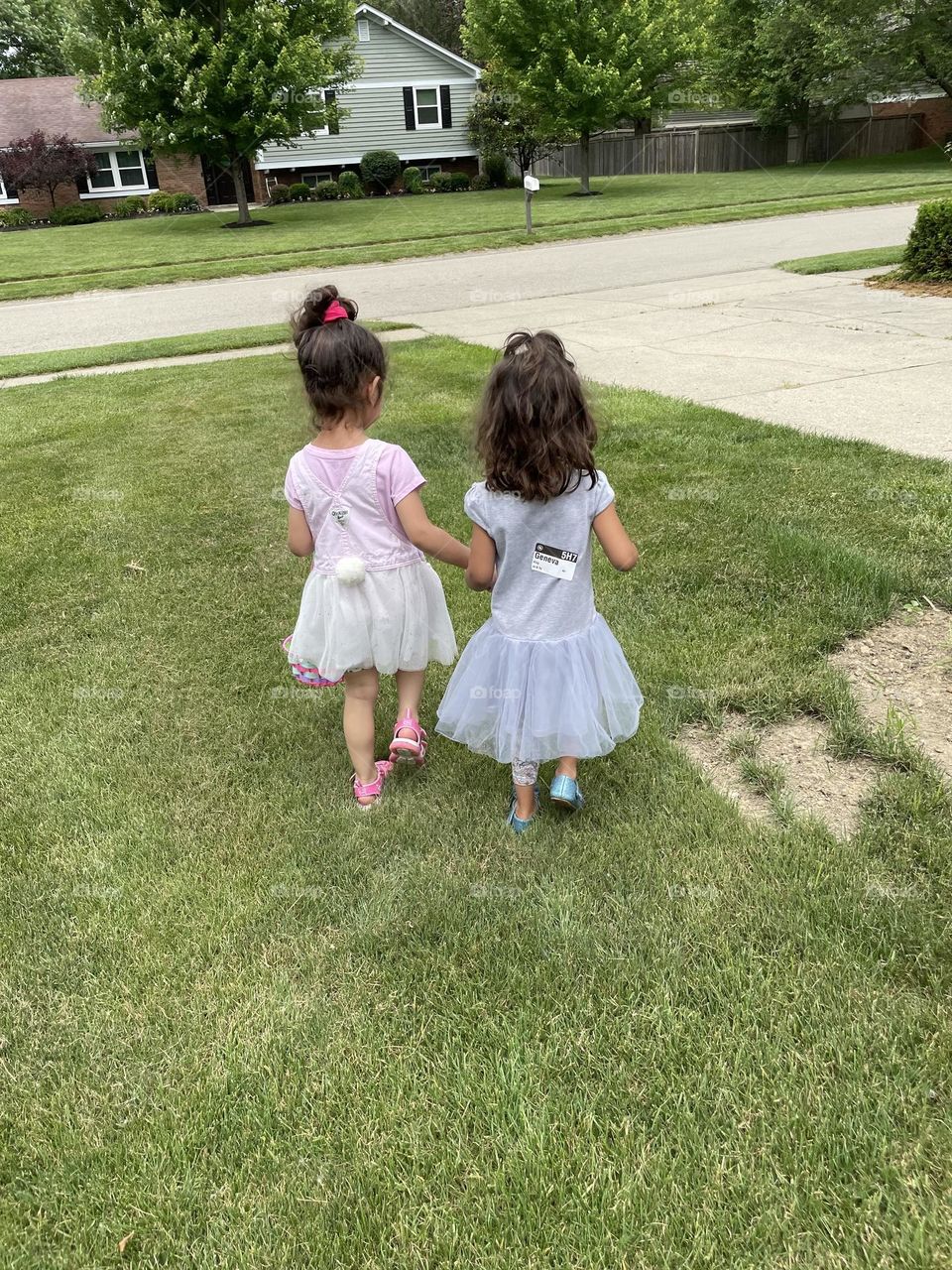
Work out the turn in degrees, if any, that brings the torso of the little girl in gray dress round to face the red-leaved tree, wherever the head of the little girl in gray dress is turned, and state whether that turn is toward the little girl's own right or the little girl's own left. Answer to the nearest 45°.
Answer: approximately 45° to the little girl's own left

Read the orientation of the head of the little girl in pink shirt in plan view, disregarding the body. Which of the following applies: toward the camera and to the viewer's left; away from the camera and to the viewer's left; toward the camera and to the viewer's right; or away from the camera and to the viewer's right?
away from the camera and to the viewer's right

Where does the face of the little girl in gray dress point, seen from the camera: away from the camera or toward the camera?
away from the camera

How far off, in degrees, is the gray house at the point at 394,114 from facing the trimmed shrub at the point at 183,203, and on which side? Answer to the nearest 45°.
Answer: approximately 45° to its right

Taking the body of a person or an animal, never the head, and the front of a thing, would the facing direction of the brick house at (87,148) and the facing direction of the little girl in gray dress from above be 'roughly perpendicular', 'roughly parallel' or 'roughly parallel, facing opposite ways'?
roughly parallel, facing opposite ways

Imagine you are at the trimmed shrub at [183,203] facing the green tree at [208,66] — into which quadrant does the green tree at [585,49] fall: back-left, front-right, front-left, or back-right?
front-left

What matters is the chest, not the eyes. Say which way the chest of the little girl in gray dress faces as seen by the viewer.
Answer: away from the camera

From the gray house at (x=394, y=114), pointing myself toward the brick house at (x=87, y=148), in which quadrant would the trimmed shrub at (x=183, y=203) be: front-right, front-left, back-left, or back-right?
front-left

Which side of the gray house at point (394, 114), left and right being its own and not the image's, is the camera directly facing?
front

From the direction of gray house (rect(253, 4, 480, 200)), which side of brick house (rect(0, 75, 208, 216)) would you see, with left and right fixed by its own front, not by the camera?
left

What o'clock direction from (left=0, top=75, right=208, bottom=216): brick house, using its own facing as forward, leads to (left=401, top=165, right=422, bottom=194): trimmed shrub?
The trimmed shrub is roughly at 10 o'clock from the brick house.

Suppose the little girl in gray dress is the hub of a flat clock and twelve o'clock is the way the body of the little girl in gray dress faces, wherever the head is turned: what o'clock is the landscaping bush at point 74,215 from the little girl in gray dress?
The landscaping bush is roughly at 11 o'clock from the little girl in gray dress.

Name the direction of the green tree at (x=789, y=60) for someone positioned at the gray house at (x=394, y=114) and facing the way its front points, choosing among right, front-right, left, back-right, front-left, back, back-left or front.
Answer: left

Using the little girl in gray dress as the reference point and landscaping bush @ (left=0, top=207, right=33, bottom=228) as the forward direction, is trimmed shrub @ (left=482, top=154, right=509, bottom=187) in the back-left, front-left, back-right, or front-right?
front-right

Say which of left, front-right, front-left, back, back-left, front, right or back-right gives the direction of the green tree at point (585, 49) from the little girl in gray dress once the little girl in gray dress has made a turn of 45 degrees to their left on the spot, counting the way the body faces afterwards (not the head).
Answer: front-right

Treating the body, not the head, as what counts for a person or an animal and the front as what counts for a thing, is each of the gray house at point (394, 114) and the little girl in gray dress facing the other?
yes
